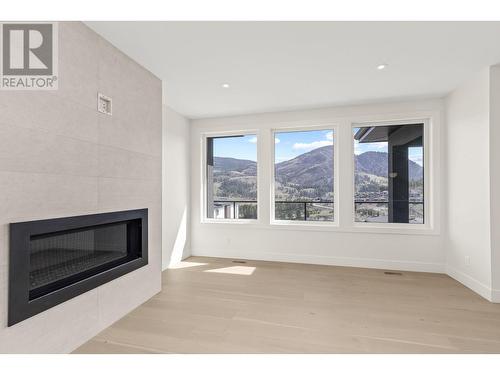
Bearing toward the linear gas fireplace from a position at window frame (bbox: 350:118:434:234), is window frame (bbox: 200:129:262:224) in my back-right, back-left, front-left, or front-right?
front-right

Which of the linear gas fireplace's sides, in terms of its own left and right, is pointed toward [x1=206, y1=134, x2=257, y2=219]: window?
left

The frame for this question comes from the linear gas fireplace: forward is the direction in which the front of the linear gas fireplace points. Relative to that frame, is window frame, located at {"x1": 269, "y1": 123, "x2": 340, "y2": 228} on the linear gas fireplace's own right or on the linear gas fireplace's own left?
on the linear gas fireplace's own left

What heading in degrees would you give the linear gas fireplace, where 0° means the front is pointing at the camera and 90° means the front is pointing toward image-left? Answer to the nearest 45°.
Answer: approximately 315°

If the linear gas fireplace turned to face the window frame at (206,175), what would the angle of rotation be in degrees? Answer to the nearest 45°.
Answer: approximately 90° to its left

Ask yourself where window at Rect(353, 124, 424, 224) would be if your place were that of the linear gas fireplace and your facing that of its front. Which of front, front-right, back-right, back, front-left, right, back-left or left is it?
front-left

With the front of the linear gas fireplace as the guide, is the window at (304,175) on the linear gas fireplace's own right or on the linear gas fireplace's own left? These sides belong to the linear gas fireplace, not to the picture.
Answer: on the linear gas fireplace's own left

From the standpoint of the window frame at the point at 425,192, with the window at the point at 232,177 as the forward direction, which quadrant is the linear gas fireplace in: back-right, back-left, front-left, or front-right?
front-left

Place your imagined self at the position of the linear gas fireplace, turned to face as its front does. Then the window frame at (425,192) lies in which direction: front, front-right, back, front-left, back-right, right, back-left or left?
front-left

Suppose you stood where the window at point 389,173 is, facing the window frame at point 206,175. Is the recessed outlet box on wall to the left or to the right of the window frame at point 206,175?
left
